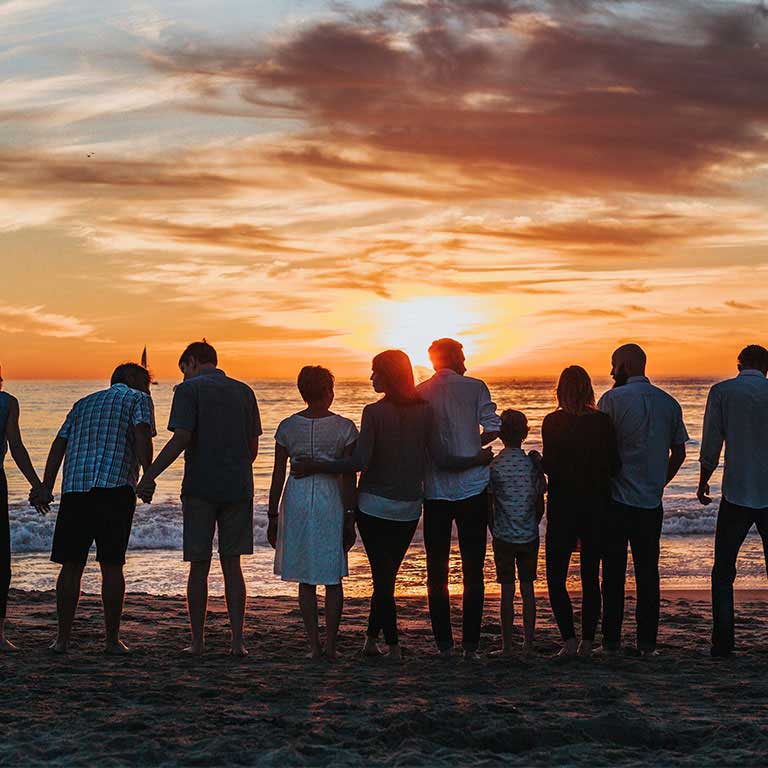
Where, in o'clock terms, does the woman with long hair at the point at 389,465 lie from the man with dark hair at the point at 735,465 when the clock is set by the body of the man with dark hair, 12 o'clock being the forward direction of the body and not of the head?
The woman with long hair is roughly at 8 o'clock from the man with dark hair.

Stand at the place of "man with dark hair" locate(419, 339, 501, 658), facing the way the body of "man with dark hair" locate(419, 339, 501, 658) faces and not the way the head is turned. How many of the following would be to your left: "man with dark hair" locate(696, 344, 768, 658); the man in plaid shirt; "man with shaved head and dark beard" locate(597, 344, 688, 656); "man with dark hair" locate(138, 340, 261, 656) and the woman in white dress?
3

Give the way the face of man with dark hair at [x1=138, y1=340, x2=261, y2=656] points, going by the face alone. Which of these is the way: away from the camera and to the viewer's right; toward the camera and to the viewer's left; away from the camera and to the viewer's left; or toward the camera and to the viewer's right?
away from the camera and to the viewer's left

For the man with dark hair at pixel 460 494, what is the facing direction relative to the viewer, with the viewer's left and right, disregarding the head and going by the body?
facing away from the viewer

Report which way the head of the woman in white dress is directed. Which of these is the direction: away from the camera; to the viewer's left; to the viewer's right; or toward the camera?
away from the camera

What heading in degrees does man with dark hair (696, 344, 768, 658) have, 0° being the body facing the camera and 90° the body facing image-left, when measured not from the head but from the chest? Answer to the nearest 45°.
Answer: approximately 180°

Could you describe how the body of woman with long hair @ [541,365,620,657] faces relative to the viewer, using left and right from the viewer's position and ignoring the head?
facing away from the viewer

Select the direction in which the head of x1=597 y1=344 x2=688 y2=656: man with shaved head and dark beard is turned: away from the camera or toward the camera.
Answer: away from the camera

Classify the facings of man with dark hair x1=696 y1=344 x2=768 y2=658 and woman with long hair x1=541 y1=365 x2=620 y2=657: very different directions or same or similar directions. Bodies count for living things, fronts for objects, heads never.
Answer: same or similar directions

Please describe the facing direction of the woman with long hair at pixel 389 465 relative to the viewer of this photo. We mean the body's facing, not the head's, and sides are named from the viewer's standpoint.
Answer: facing away from the viewer

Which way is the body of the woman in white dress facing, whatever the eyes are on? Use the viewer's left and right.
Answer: facing away from the viewer

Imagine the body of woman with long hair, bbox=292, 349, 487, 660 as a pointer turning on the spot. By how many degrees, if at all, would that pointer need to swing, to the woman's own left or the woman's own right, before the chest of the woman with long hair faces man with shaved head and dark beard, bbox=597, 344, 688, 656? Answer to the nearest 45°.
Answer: approximately 90° to the woman's own right

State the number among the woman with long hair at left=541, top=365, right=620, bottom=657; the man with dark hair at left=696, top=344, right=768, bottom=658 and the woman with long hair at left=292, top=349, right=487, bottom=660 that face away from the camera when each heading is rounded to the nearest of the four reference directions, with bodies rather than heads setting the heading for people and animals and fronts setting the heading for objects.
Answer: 3
